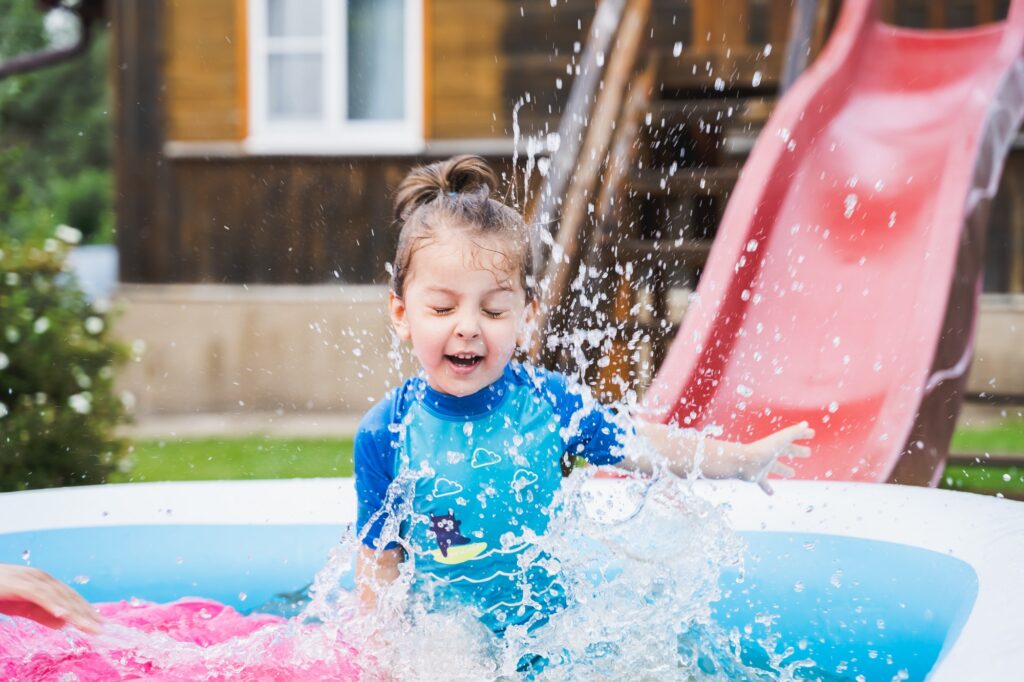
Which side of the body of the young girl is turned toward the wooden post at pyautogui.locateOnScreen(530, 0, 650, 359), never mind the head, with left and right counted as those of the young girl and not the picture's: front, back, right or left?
back

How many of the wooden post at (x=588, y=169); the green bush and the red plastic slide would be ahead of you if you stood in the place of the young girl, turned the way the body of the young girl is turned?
0

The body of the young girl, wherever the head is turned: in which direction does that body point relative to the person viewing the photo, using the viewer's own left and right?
facing the viewer

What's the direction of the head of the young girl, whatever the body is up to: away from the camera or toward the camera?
toward the camera

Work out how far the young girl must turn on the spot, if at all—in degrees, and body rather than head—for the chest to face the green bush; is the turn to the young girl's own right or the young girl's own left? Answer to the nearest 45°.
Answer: approximately 135° to the young girl's own right

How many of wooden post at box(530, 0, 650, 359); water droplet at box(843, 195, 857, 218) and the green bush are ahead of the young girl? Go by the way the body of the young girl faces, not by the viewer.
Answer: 0
